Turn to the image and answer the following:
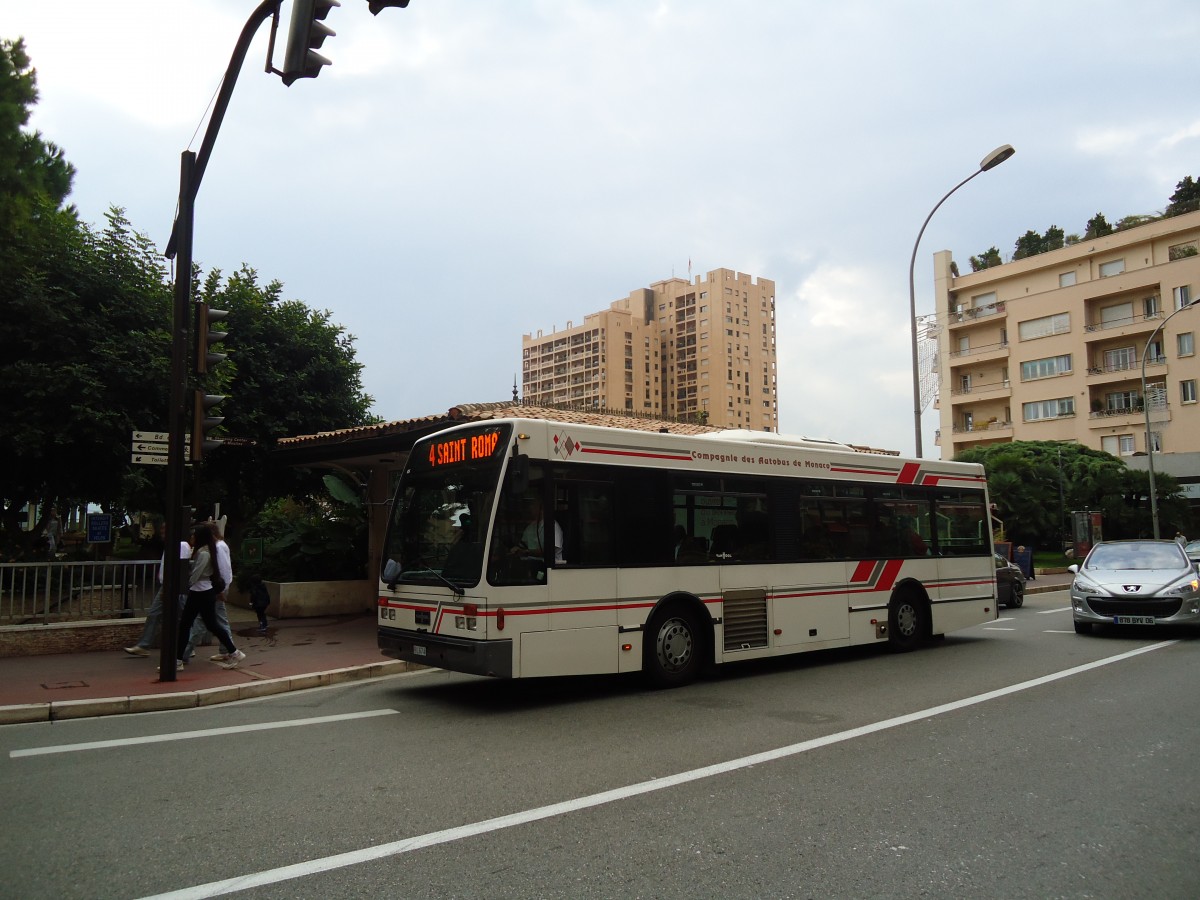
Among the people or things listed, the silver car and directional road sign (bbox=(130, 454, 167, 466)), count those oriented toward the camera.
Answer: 2

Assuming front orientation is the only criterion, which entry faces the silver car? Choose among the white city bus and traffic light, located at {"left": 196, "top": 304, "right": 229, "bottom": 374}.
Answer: the traffic light

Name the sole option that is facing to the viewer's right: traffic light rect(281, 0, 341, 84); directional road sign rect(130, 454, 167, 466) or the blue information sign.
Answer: the traffic light

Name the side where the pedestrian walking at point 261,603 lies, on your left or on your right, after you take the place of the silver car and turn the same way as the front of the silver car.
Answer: on your right

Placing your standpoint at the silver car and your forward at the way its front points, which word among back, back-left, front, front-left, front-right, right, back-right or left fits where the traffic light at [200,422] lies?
front-right

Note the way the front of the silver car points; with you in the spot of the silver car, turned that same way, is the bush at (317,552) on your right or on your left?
on your right

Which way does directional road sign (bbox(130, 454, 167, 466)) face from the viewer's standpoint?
toward the camera

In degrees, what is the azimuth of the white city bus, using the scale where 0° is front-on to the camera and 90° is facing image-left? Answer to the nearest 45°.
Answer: approximately 45°

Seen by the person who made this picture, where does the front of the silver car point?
facing the viewer

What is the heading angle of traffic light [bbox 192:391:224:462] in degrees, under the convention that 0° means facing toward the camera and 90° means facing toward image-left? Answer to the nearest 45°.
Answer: approximately 270°

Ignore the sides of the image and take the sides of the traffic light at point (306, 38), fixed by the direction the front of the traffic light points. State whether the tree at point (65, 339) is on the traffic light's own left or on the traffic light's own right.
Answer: on the traffic light's own left

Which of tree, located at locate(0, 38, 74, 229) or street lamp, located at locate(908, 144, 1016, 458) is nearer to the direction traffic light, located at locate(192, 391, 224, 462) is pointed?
the street lamp

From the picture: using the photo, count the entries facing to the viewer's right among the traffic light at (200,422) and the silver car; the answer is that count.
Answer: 1

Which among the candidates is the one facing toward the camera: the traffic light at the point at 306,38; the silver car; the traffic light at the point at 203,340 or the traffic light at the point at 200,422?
the silver car
